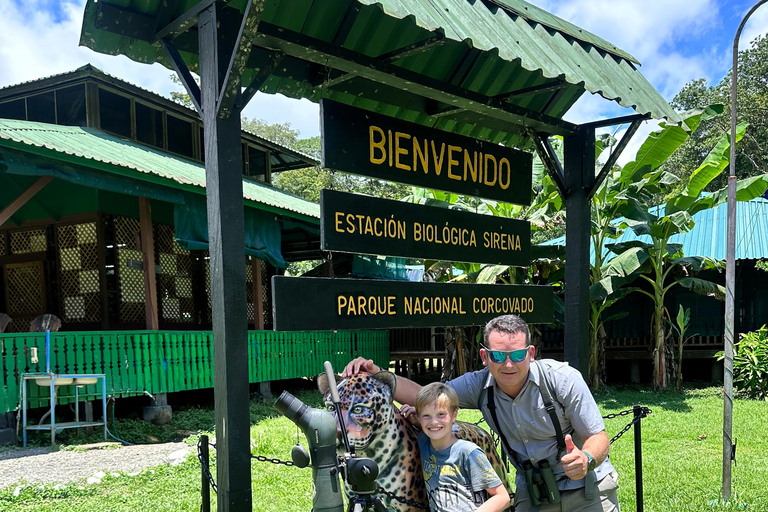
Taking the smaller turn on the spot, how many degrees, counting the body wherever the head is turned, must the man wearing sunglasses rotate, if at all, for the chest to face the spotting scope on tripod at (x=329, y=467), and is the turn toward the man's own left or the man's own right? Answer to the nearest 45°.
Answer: approximately 45° to the man's own right

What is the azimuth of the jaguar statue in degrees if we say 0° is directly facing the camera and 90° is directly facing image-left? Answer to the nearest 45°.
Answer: approximately 45°

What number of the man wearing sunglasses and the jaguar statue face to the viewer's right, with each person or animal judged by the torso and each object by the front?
0

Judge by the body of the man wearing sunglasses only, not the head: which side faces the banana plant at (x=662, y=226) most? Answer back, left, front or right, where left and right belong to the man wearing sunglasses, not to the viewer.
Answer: back

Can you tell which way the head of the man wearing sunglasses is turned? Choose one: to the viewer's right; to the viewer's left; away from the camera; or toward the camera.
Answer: toward the camera

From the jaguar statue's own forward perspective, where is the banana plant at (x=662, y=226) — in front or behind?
behind

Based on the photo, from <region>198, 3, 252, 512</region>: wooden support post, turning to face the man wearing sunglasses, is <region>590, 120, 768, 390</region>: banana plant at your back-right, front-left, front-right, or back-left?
front-left

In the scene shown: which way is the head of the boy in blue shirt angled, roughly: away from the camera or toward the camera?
toward the camera

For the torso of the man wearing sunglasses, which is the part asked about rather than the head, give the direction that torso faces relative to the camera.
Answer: toward the camera

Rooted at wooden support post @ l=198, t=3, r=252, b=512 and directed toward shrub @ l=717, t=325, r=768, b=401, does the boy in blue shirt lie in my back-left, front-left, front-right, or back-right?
front-right

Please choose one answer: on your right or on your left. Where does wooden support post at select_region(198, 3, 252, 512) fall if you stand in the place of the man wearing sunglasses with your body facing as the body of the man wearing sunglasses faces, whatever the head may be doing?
on your right
